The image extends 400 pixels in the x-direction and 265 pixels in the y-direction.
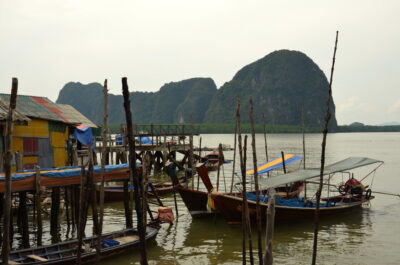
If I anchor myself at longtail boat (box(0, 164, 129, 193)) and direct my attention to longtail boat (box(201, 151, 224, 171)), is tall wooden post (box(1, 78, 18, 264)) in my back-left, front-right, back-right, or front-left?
back-right

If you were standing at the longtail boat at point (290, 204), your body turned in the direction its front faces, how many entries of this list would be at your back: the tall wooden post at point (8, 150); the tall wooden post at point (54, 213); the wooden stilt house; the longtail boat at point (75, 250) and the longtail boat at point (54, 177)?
0

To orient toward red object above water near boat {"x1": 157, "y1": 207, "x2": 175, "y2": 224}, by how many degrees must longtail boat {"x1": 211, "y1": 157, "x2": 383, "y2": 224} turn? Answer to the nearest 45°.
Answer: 0° — it already faces it

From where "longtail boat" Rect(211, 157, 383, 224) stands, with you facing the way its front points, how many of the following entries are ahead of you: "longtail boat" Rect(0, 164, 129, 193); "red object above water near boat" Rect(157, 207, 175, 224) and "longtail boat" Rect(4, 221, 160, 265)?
3

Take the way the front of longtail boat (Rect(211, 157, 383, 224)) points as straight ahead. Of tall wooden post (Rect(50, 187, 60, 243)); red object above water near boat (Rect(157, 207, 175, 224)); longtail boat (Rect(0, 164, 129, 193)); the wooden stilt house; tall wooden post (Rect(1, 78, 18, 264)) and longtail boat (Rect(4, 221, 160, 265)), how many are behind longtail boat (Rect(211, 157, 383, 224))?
0

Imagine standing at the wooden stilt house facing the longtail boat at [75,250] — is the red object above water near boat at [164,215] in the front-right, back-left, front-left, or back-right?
front-left

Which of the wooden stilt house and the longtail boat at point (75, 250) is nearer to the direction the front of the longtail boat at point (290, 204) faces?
the longtail boat

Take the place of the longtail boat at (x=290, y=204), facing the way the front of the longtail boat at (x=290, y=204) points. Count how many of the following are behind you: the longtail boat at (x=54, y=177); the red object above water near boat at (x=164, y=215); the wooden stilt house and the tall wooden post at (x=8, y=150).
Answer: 0

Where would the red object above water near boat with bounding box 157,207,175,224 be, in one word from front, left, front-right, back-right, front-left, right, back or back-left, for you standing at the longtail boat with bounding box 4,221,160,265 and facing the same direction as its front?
front

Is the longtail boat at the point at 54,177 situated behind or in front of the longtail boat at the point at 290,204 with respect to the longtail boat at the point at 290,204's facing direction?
in front

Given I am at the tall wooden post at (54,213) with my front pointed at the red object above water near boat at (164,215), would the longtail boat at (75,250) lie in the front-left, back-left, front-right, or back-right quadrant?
front-right

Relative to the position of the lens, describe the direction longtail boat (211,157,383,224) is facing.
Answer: facing the viewer and to the left of the viewer

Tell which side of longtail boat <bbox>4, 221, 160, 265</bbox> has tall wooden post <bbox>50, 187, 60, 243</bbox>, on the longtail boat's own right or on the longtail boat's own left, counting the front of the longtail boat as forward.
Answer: on the longtail boat's own left

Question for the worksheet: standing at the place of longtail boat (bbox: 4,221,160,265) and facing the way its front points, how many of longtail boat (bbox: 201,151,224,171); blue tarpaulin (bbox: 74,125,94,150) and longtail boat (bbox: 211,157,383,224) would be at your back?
0

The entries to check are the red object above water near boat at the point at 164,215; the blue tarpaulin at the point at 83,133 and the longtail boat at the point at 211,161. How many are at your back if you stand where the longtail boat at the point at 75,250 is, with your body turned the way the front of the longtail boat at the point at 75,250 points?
0

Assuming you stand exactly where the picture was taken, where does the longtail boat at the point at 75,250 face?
facing away from the viewer and to the right of the viewer

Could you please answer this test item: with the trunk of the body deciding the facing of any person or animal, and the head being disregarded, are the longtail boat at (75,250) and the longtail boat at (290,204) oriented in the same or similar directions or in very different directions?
very different directions
